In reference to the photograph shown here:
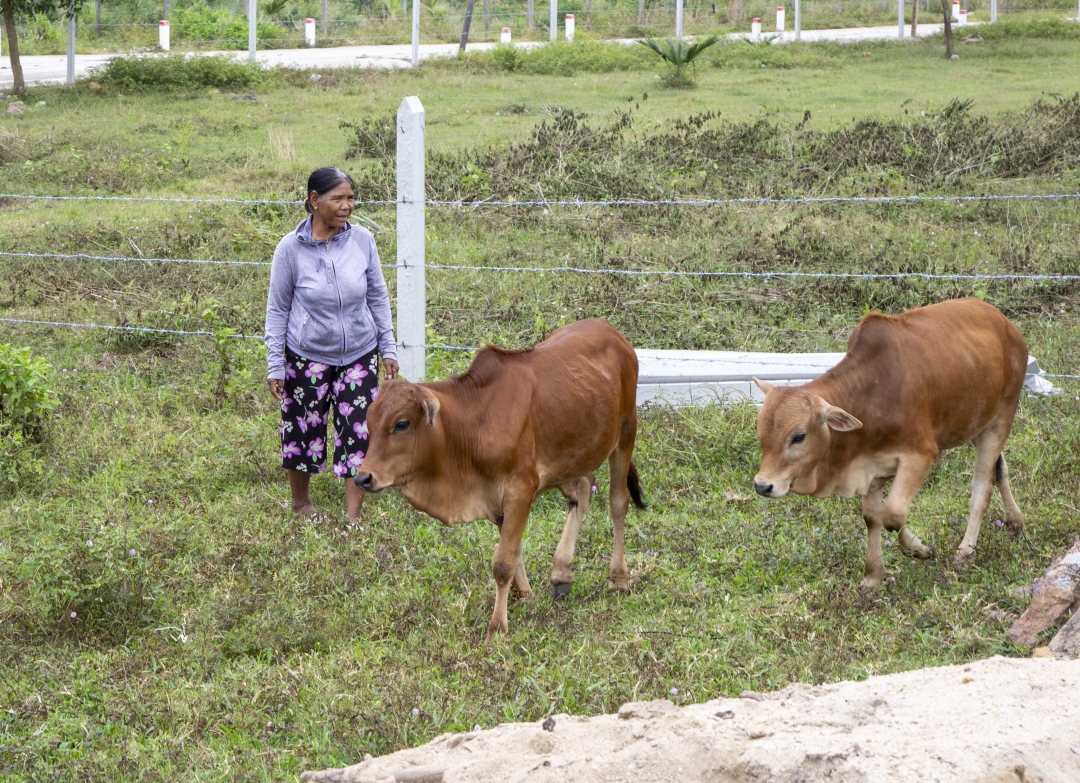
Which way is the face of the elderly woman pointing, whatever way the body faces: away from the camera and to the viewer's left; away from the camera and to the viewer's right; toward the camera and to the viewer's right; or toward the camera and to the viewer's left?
toward the camera and to the viewer's right

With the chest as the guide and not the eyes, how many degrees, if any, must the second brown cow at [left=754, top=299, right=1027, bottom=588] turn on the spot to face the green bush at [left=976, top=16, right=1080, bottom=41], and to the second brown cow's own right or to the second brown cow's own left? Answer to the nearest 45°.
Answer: approximately 135° to the second brown cow's own right

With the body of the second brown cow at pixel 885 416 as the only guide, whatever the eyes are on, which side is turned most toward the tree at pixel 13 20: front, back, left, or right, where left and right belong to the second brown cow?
right

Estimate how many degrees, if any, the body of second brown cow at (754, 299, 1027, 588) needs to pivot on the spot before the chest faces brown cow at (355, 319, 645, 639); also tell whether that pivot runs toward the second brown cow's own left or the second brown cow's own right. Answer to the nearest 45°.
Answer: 0° — it already faces it

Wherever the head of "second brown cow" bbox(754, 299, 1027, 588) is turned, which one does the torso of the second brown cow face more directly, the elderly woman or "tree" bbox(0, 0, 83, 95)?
the elderly woman

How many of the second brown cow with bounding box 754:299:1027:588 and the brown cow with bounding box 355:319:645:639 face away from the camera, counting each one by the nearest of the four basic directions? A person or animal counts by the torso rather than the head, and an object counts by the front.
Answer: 0

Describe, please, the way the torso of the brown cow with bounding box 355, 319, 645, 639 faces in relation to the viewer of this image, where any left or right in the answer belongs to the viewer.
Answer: facing the viewer and to the left of the viewer

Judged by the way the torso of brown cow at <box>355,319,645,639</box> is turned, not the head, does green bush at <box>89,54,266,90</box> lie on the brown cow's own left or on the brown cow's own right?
on the brown cow's own right

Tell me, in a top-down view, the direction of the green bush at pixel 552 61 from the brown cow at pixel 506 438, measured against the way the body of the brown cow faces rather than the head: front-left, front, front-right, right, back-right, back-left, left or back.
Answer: back-right

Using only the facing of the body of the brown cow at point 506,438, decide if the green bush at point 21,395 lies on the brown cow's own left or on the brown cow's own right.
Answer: on the brown cow's own right

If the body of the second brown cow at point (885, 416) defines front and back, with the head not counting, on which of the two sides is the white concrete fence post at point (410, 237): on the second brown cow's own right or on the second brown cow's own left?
on the second brown cow's own right

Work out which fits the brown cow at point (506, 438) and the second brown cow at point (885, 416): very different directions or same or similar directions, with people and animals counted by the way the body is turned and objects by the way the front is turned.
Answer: same or similar directions
